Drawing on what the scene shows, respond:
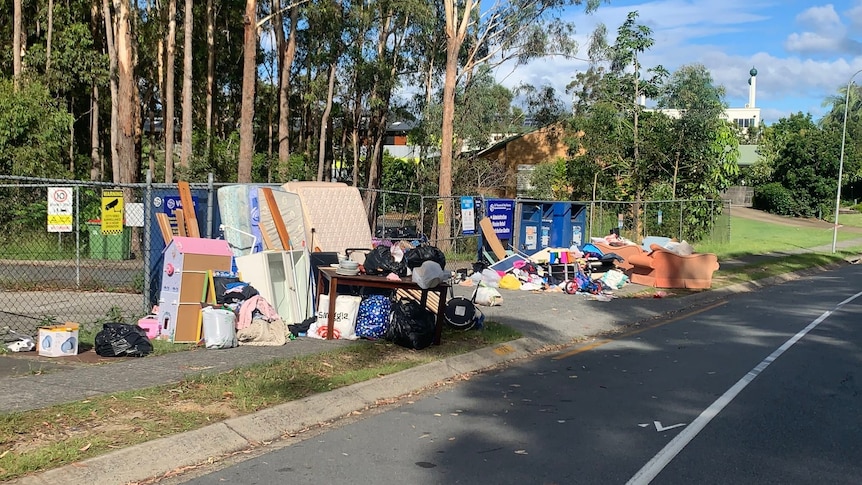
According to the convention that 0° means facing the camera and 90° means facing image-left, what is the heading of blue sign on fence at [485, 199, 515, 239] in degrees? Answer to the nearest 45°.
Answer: approximately 0°

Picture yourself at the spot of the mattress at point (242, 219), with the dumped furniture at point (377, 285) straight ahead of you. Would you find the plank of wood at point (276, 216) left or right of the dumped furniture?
left

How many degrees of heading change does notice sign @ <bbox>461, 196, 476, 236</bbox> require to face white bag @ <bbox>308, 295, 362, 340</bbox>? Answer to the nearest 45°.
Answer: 0° — it already faces it

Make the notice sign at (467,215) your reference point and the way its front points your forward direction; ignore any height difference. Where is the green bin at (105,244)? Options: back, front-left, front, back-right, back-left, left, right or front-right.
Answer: right

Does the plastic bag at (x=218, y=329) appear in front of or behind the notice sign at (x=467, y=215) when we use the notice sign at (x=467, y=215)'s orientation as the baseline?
in front

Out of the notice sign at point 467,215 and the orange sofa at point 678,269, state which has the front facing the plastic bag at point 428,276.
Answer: the notice sign

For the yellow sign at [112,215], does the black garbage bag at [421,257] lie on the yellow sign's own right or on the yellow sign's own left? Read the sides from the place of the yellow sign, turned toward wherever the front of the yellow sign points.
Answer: on the yellow sign's own left

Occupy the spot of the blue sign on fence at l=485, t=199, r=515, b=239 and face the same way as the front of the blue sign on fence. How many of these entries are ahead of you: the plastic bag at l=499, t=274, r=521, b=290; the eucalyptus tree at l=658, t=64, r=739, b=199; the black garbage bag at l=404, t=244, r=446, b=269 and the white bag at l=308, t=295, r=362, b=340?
3

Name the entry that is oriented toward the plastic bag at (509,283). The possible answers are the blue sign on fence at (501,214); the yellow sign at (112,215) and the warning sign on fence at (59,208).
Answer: the blue sign on fence

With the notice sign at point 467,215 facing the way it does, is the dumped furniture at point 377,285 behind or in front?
in front
